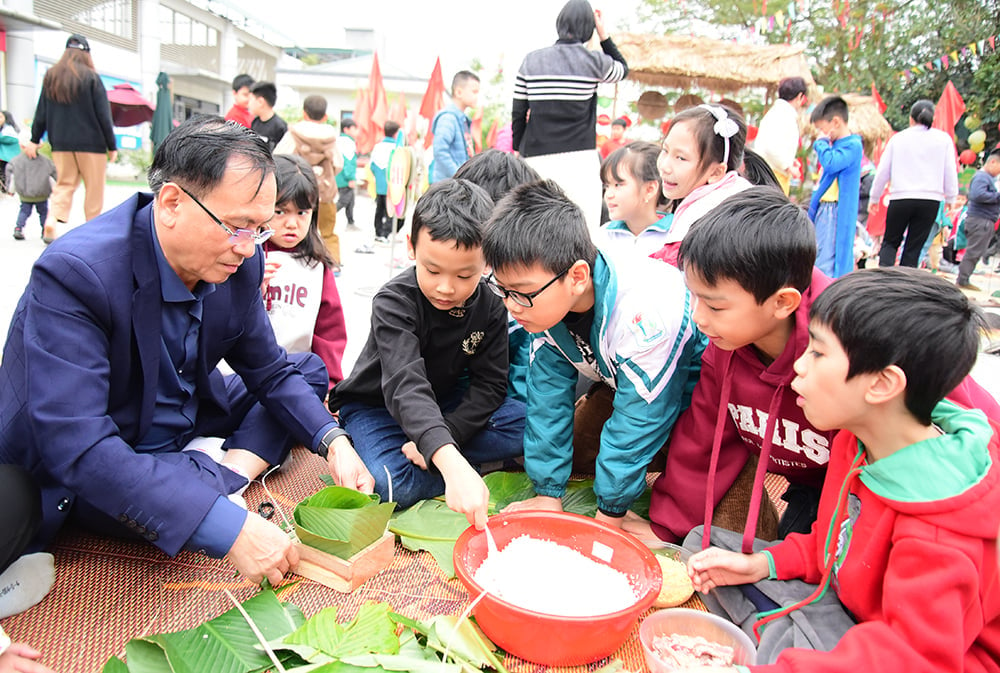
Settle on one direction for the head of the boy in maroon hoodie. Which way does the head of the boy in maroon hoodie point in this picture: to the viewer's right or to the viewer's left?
to the viewer's left

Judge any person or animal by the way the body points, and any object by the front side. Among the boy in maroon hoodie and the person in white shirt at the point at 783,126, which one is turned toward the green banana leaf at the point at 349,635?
the boy in maroon hoodie

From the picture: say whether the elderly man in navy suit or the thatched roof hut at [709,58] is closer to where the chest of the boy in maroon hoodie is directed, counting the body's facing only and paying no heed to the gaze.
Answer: the elderly man in navy suit

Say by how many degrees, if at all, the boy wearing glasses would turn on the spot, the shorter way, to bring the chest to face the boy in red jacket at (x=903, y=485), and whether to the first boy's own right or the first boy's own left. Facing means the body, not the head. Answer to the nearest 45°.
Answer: approximately 90° to the first boy's own left

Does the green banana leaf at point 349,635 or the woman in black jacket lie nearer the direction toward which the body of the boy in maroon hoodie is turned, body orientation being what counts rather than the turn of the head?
the green banana leaf

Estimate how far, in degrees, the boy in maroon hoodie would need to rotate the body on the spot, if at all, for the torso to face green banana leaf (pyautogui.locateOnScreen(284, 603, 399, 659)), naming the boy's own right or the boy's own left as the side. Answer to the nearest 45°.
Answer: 0° — they already face it

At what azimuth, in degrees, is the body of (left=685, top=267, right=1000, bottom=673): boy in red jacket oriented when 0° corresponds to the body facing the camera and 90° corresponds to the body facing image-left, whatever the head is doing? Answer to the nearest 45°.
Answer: approximately 90°

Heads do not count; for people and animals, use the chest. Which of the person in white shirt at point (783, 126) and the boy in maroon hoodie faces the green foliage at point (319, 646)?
the boy in maroon hoodie

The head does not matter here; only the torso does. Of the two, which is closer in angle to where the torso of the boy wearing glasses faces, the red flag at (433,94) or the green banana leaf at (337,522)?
the green banana leaf

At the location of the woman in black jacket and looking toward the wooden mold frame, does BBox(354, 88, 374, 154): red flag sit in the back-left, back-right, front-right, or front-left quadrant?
back-left

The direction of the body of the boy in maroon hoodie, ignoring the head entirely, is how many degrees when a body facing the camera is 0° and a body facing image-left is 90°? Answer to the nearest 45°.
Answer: approximately 45°
